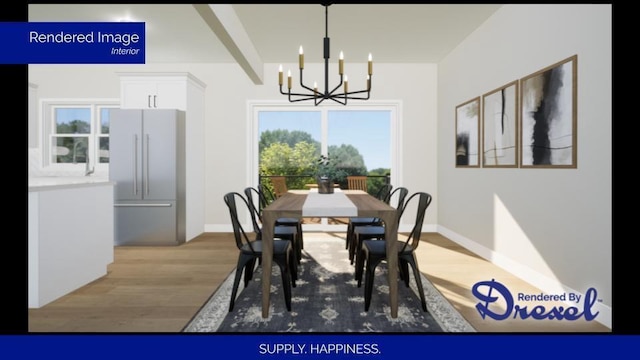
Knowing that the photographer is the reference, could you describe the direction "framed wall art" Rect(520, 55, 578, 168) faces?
facing the viewer and to the left of the viewer

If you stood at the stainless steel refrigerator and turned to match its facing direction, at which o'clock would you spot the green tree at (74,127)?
The green tree is roughly at 5 o'clock from the stainless steel refrigerator.

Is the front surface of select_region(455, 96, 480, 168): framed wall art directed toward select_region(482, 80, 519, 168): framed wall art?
no

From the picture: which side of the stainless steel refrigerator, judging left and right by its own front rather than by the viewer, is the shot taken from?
front

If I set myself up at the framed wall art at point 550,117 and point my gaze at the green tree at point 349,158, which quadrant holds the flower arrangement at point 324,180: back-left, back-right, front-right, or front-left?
front-left

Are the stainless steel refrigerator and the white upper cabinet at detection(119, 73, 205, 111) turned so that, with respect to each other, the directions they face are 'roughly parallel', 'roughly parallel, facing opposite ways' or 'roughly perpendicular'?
roughly parallel

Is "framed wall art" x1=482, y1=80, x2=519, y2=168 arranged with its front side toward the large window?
no

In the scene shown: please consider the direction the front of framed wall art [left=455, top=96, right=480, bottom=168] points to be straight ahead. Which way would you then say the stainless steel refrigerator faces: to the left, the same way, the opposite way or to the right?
to the left

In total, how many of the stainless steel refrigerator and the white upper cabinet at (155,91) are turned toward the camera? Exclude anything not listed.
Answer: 2

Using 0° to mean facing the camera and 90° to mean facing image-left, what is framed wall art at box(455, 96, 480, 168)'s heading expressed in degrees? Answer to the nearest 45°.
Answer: approximately 45°

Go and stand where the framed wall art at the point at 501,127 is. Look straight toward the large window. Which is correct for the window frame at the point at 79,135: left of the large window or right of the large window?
left

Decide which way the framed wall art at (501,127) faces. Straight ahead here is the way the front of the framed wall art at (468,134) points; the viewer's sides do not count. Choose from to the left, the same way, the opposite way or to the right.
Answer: the same way

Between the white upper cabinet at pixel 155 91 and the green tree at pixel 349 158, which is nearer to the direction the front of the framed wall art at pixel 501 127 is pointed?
the white upper cabinet

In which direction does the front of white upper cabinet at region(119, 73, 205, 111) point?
toward the camera

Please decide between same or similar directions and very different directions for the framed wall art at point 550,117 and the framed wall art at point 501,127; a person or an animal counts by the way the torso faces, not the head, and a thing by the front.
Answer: same or similar directions

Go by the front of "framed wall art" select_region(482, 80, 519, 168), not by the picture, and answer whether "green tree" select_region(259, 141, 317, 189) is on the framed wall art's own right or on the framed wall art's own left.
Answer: on the framed wall art's own right

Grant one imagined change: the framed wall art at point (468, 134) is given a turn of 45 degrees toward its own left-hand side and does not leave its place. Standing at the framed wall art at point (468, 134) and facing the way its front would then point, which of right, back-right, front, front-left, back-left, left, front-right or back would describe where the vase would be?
front-right

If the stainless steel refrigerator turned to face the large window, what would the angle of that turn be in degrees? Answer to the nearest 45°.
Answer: approximately 90° to its left

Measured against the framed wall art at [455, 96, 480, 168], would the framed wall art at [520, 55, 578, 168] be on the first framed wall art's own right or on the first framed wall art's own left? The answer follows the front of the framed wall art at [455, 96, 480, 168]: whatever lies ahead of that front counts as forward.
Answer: on the first framed wall art's own left

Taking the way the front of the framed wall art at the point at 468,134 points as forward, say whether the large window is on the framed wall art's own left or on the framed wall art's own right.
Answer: on the framed wall art's own right
